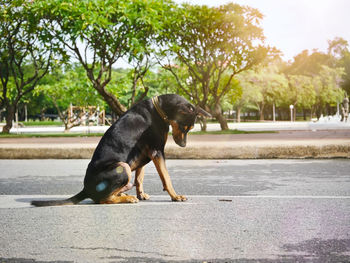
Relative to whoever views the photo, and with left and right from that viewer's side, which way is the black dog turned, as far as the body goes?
facing to the right of the viewer

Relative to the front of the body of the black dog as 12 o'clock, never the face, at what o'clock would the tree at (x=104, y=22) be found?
The tree is roughly at 9 o'clock from the black dog.

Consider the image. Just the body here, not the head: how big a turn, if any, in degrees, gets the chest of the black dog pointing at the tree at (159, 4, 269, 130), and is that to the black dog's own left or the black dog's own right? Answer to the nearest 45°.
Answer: approximately 90° to the black dog's own left
